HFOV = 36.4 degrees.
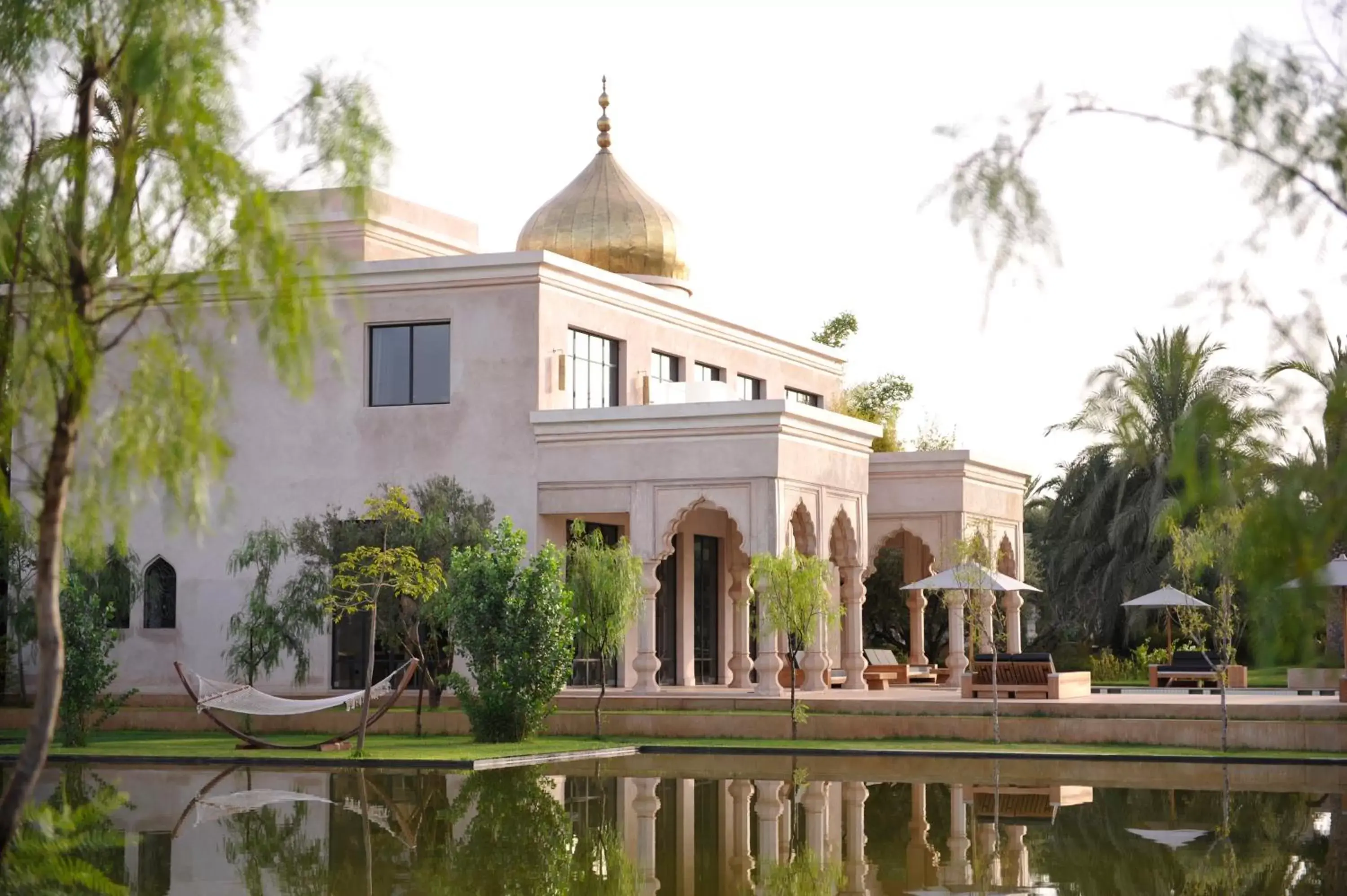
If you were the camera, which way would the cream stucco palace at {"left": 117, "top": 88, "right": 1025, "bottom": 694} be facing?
facing the viewer and to the right of the viewer

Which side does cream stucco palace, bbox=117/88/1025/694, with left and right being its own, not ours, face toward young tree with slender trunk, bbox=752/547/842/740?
front

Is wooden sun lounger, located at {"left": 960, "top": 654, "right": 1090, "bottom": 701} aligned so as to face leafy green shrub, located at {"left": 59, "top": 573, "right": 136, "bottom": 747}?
no

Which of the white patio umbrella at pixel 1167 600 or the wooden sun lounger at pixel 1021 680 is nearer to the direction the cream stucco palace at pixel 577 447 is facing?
the wooden sun lounger

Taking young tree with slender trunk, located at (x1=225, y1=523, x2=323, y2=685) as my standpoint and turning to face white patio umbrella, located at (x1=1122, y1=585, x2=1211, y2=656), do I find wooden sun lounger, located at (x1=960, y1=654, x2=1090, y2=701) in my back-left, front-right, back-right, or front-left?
front-right

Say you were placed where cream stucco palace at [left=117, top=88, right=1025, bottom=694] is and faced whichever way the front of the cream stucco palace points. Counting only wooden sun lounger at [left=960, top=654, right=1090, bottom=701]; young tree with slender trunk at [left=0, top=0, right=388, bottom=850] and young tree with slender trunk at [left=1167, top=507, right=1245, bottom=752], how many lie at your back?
0

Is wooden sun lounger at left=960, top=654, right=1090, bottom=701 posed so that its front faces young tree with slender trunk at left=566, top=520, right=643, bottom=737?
no

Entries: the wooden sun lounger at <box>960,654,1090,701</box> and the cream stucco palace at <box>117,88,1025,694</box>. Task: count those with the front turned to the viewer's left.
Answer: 0
